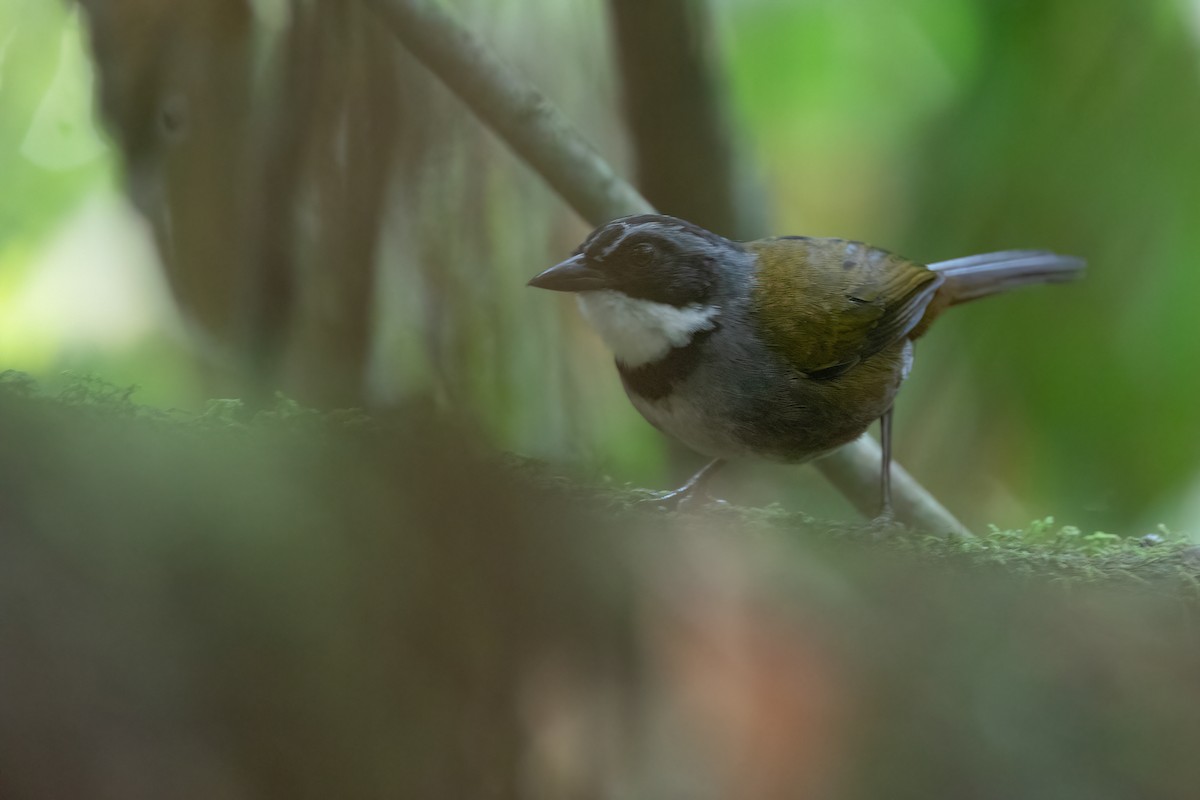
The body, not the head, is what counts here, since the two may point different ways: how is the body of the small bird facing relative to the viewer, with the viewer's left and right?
facing to the left of the viewer

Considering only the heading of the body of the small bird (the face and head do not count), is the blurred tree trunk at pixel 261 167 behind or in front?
in front
